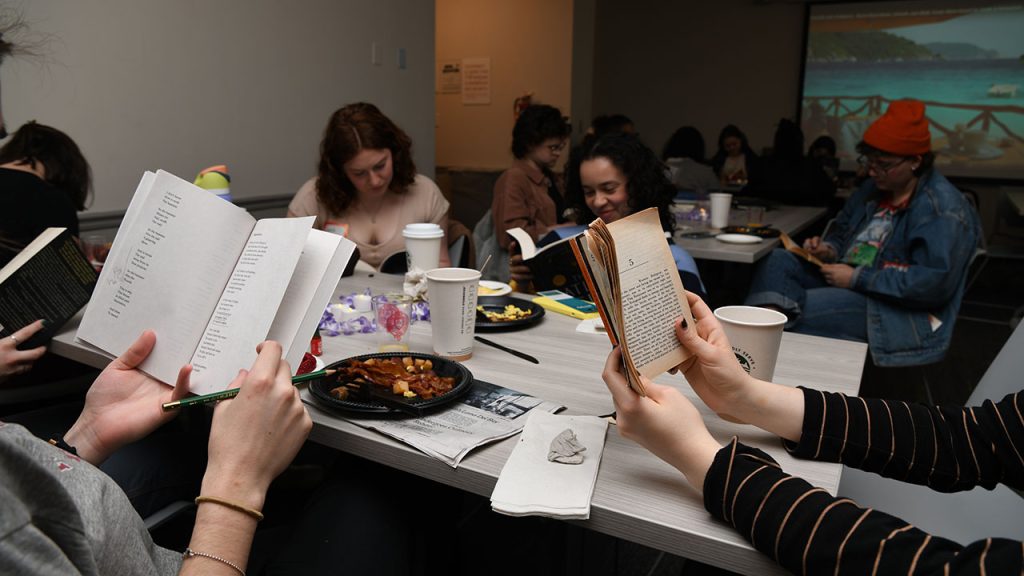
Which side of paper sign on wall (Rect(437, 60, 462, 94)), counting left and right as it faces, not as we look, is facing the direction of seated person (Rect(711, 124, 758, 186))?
left

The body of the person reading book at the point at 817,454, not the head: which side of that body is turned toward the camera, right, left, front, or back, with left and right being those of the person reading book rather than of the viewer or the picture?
left

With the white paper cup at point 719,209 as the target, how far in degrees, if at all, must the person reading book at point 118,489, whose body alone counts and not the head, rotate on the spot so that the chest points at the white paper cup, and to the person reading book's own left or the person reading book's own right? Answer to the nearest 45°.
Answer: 0° — they already face it

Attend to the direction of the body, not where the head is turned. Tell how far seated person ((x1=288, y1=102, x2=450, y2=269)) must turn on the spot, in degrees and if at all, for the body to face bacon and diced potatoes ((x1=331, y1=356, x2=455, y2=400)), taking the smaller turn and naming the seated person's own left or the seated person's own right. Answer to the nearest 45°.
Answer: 0° — they already face it

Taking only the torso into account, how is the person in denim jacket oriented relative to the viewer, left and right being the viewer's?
facing the viewer and to the left of the viewer

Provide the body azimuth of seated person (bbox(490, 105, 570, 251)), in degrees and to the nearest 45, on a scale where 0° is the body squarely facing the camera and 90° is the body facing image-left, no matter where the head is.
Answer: approximately 315°

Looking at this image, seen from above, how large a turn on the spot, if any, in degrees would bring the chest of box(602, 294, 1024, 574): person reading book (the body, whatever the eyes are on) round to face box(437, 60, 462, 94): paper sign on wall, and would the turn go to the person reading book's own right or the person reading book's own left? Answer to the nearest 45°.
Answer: approximately 45° to the person reading book's own right

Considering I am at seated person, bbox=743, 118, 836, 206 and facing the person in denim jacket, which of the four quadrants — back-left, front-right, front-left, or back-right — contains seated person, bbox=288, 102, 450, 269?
front-right

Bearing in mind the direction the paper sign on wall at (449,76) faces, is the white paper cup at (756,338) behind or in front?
in front

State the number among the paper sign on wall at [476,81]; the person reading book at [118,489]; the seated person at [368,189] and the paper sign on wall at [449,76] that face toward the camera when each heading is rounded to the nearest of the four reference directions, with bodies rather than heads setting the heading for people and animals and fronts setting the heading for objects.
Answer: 3

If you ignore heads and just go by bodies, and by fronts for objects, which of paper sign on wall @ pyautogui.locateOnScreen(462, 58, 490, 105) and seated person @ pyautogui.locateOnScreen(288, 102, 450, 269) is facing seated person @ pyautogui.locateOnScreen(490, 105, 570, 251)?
the paper sign on wall

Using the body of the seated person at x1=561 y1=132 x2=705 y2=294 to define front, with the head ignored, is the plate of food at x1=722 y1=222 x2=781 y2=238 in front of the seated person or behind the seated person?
behind

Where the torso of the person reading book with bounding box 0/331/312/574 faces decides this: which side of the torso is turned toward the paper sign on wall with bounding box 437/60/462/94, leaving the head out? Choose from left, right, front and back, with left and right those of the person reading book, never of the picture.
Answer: front

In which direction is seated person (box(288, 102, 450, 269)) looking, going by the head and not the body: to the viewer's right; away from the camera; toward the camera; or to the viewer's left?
toward the camera

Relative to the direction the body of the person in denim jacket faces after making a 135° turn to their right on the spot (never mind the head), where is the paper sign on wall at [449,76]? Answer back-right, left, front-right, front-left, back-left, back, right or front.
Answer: front-left

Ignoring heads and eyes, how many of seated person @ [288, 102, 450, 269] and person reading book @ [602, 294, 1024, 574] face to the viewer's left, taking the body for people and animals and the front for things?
1

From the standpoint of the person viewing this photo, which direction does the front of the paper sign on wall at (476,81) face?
facing the viewer

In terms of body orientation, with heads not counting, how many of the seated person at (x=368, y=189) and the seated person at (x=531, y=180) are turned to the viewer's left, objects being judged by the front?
0
